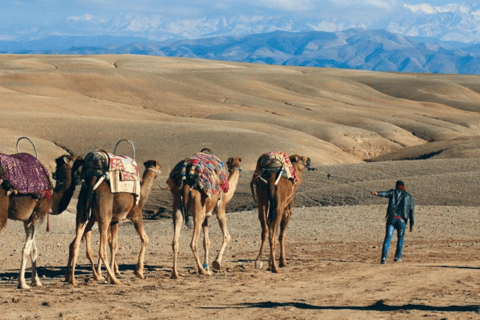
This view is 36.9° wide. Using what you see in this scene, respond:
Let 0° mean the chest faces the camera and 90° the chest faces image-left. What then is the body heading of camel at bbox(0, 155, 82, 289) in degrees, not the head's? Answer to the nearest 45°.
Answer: approximately 270°

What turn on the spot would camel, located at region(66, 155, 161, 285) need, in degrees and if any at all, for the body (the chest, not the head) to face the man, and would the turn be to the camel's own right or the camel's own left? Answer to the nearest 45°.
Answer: approximately 45° to the camel's own right

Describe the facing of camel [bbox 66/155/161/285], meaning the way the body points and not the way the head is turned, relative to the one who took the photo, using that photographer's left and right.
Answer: facing away from the viewer and to the right of the viewer

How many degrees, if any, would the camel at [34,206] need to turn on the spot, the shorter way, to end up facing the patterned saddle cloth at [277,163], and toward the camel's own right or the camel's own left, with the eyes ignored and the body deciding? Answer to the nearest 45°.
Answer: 0° — it already faces it
